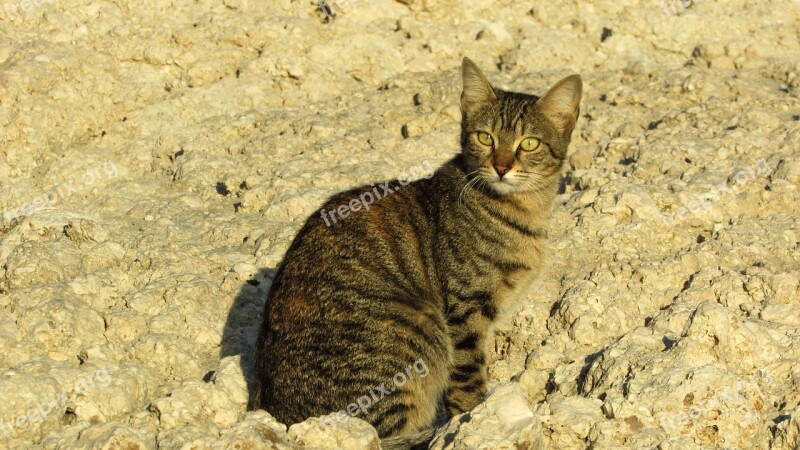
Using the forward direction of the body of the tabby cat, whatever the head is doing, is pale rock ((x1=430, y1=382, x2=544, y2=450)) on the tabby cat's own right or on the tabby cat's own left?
on the tabby cat's own right

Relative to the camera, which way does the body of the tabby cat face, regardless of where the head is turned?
to the viewer's right

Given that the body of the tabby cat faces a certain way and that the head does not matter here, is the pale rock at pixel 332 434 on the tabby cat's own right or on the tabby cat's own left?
on the tabby cat's own right
